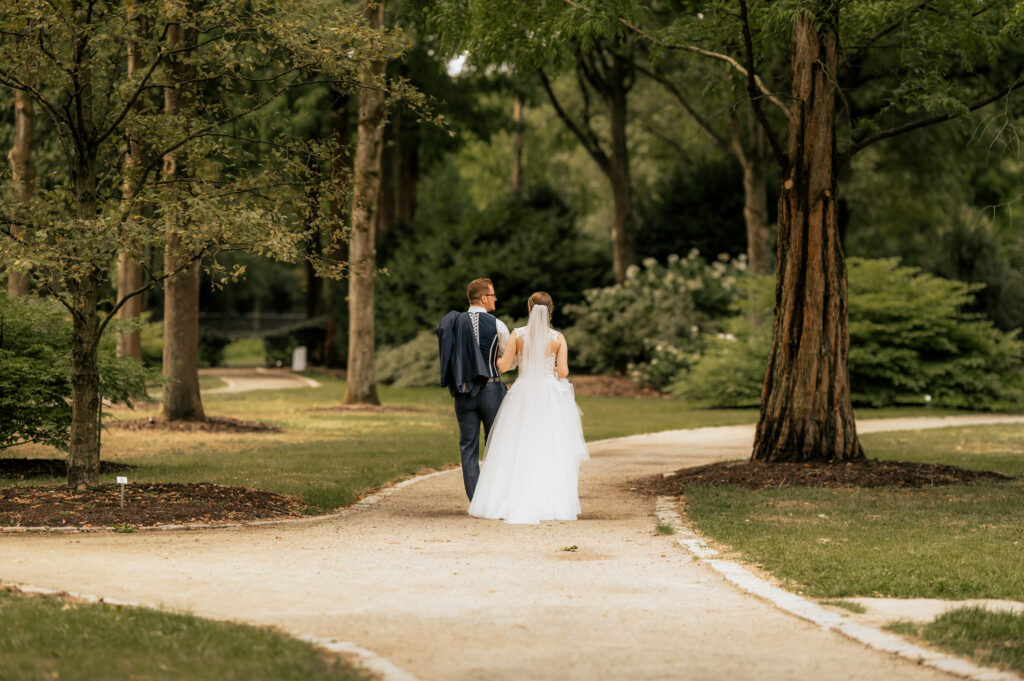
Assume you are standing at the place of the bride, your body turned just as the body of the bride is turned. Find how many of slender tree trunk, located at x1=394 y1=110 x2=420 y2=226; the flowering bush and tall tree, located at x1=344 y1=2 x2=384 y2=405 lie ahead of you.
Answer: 3

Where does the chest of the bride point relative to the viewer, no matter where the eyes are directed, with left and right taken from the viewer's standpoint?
facing away from the viewer

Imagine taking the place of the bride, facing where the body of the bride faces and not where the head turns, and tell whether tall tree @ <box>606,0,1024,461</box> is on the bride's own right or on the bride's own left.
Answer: on the bride's own right

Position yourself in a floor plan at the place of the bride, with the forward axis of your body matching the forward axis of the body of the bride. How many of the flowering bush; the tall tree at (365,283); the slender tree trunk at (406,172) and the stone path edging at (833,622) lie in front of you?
3

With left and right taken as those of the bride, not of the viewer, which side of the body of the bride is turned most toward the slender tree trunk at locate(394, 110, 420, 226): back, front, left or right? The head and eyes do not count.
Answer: front

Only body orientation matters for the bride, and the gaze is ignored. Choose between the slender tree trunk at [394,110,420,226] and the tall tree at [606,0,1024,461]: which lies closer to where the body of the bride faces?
the slender tree trunk

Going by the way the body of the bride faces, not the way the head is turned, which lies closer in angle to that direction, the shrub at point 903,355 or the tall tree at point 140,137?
the shrub

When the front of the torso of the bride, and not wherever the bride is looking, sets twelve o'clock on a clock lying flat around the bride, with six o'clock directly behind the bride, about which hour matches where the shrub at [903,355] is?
The shrub is roughly at 1 o'clock from the bride.

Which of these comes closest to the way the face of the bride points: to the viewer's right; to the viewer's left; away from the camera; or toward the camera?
away from the camera

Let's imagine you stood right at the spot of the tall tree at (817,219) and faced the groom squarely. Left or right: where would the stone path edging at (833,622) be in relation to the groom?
left

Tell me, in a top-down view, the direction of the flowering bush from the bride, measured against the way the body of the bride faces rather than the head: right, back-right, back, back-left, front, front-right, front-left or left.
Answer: front
